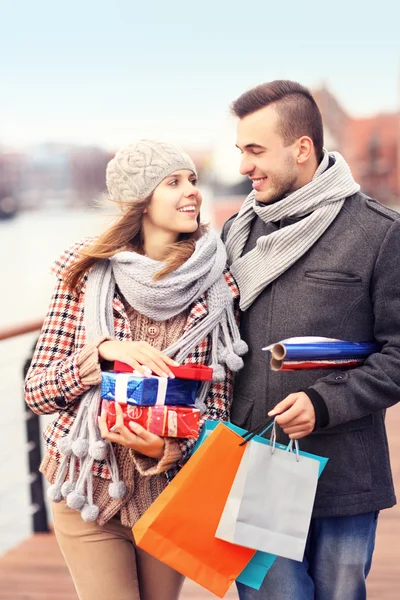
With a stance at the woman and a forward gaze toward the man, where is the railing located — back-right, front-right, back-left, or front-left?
back-left

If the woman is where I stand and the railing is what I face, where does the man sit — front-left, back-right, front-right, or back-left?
back-right

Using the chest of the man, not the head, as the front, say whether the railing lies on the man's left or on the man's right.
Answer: on the man's right

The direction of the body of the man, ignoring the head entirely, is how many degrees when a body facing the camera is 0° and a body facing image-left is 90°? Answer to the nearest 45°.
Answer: approximately 45°
